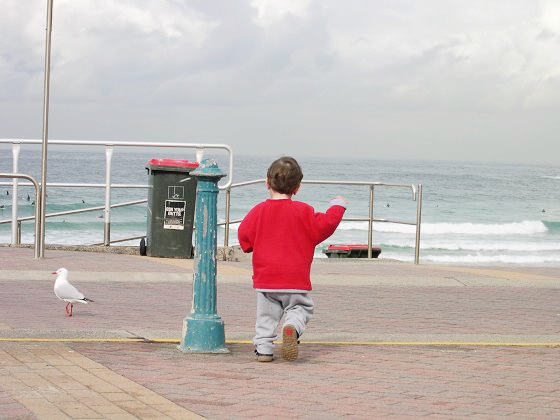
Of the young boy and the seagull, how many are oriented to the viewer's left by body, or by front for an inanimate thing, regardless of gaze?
1

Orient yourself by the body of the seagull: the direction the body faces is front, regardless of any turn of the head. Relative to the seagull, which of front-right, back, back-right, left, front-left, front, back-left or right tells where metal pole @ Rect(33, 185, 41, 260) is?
right

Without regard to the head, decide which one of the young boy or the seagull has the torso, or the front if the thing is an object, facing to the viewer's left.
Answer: the seagull

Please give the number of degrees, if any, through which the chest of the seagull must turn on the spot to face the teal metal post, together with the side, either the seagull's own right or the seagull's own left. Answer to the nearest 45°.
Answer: approximately 135° to the seagull's own left

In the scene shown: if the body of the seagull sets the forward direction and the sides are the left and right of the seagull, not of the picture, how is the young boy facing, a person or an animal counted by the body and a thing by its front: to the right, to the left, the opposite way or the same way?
to the right

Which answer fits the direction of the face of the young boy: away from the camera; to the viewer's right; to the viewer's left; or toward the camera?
away from the camera

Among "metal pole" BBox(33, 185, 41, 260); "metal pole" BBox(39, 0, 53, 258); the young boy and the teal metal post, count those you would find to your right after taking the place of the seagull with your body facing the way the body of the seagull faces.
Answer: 2

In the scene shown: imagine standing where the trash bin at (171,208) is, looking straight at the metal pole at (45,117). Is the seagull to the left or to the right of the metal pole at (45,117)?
left

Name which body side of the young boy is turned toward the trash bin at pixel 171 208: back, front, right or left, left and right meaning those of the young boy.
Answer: front

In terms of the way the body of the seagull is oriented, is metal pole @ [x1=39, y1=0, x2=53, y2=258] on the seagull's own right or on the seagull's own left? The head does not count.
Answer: on the seagull's own right

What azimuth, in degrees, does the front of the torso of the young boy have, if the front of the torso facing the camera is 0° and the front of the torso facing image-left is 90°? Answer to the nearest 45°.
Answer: approximately 180°

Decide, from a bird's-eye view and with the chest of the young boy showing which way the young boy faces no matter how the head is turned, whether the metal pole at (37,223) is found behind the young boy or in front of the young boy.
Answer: in front

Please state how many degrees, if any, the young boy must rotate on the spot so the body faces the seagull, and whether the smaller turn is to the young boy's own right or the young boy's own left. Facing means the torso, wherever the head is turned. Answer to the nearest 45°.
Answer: approximately 45° to the young boy's own left

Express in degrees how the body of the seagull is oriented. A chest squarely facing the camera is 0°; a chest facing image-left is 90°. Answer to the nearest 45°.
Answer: approximately 90°
